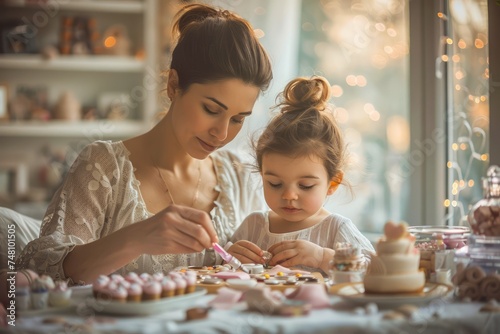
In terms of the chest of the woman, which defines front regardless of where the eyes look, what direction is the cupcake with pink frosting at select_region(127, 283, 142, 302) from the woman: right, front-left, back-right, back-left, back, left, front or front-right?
front-right

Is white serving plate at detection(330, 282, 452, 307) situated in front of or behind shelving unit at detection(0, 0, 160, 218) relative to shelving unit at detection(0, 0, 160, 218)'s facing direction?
in front

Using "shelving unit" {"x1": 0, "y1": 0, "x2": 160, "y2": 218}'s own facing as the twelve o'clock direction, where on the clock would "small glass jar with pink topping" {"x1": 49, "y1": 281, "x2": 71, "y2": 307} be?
The small glass jar with pink topping is roughly at 12 o'clock from the shelving unit.

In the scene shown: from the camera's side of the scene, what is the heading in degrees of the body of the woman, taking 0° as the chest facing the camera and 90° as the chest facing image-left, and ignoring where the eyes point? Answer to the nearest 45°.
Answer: approximately 315°

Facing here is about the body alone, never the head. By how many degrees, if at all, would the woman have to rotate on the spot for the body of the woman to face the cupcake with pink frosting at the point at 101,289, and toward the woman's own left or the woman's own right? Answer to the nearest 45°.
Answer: approximately 45° to the woman's own right

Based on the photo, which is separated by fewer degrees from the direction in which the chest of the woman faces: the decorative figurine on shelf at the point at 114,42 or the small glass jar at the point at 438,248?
the small glass jar

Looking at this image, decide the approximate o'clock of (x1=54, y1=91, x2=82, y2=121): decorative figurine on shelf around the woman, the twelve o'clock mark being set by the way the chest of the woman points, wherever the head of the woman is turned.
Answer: The decorative figurine on shelf is roughly at 7 o'clock from the woman.

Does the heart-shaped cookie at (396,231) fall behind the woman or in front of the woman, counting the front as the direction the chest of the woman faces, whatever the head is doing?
in front

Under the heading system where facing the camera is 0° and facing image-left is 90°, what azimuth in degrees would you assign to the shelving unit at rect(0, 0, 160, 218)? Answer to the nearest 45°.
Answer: approximately 0°

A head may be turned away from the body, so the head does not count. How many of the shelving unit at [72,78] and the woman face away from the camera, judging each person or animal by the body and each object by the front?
0
